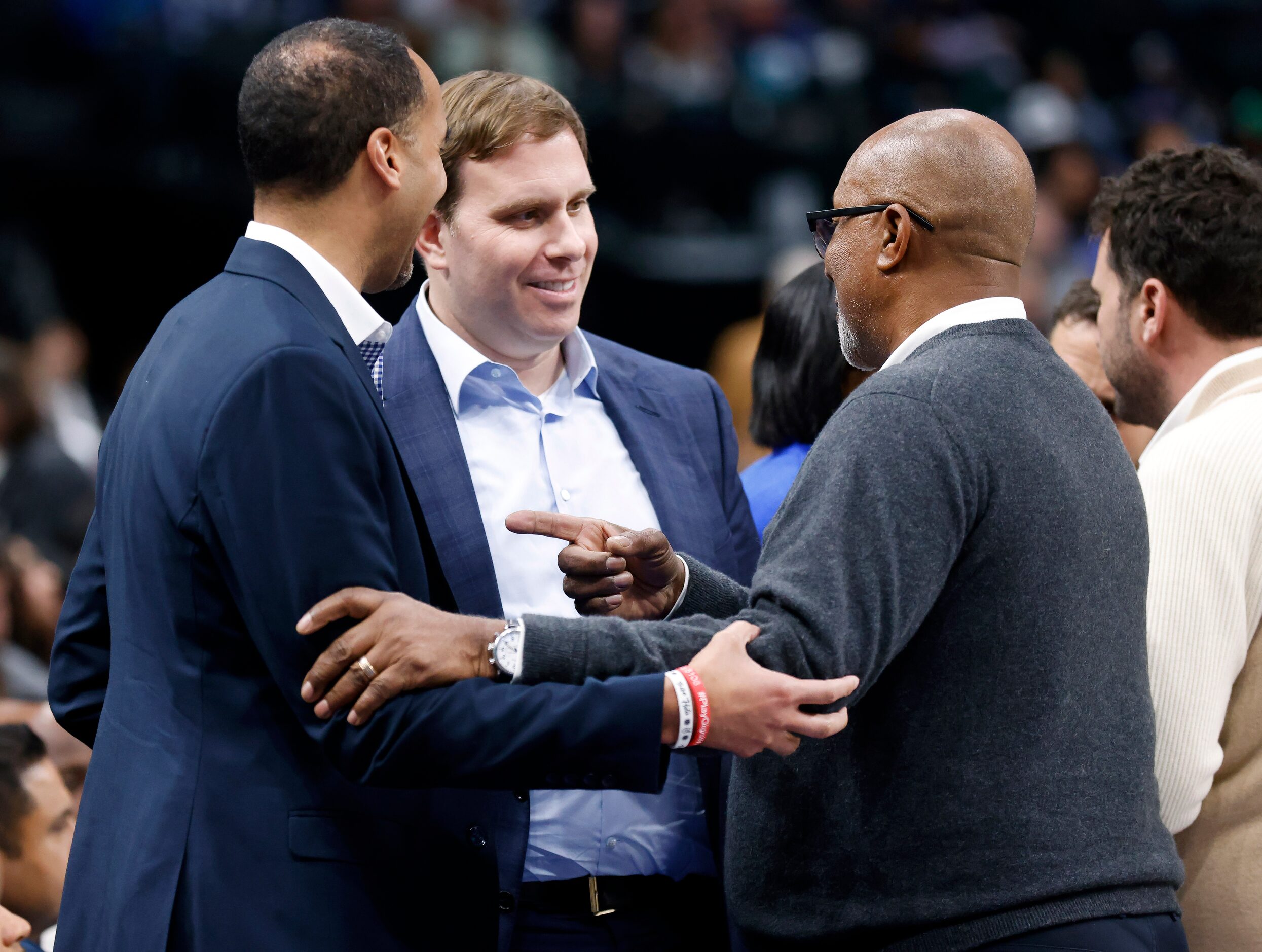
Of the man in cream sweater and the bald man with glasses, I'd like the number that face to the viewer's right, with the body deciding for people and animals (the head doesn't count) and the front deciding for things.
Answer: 0

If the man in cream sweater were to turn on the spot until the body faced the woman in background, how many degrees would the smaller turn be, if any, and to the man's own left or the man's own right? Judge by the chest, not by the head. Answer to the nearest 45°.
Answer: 0° — they already face them

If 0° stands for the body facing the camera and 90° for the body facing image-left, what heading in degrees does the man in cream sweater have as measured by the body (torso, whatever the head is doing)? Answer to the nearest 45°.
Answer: approximately 135°

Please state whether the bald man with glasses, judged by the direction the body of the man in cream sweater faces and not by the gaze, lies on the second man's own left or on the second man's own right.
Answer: on the second man's own left

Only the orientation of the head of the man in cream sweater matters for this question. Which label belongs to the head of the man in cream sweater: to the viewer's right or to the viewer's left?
to the viewer's left

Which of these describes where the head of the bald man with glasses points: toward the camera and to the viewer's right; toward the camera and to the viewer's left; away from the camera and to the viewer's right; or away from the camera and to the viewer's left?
away from the camera and to the viewer's left

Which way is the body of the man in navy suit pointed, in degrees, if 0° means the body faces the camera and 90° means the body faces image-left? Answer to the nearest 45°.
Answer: approximately 225°

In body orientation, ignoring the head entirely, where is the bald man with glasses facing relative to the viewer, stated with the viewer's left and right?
facing away from the viewer and to the left of the viewer

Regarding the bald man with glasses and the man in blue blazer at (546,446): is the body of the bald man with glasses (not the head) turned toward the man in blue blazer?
yes

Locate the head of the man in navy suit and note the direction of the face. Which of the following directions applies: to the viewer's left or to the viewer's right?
to the viewer's right
